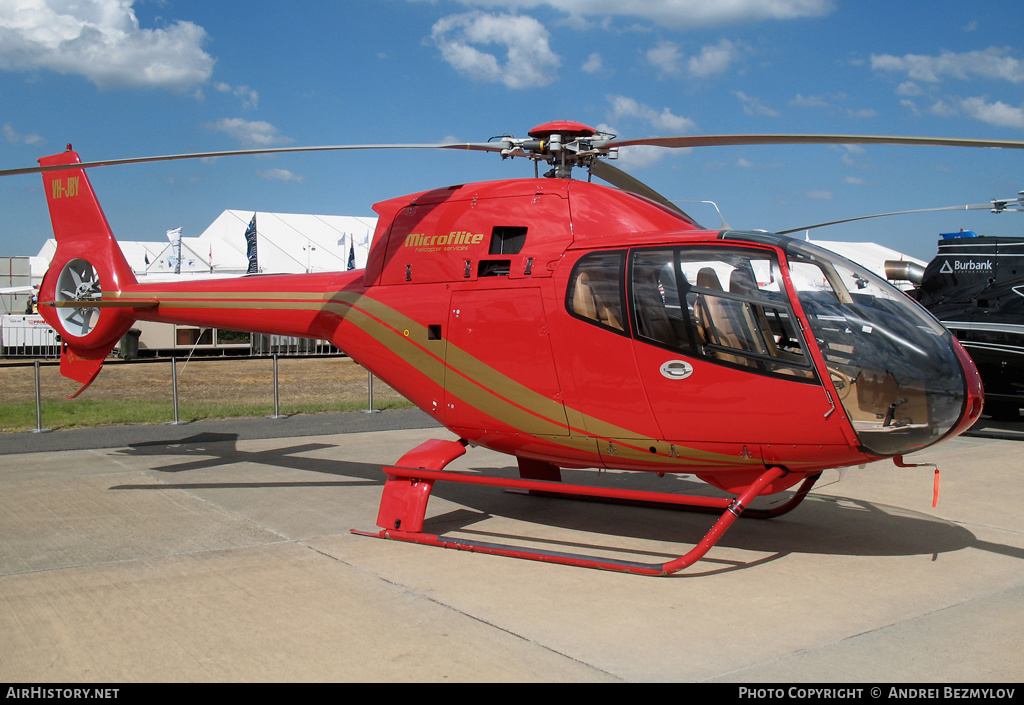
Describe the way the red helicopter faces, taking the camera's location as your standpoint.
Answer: facing the viewer and to the right of the viewer

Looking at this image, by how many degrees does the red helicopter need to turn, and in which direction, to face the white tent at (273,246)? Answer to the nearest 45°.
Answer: approximately 135° to its left
